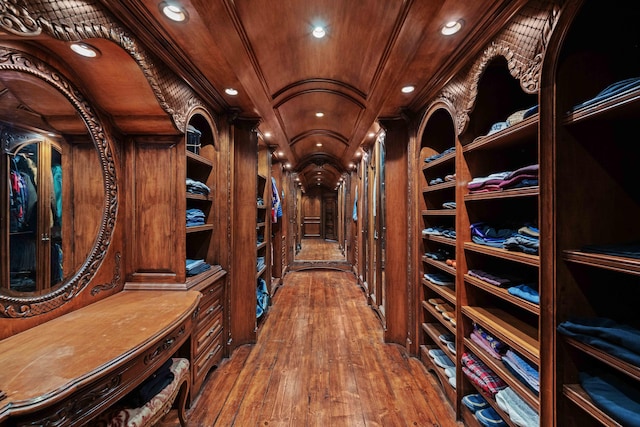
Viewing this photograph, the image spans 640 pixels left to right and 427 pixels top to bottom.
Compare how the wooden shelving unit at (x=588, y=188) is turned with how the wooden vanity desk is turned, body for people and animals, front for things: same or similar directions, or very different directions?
very different directions

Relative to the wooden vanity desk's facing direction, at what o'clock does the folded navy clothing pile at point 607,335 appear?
The folded navy clothing pile is roughly at 12 o'clock from the wooden vanity desk.

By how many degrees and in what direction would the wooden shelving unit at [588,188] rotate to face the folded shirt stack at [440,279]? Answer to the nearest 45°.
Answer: approximately 90° to its right

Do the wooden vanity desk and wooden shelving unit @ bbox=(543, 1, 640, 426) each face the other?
yes

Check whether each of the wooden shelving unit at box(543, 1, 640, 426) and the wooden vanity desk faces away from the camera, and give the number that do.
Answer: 0

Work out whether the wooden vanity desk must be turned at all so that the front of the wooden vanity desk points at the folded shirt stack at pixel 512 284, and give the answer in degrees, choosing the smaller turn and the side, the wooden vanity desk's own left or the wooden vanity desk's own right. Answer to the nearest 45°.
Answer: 0° — it already faces it

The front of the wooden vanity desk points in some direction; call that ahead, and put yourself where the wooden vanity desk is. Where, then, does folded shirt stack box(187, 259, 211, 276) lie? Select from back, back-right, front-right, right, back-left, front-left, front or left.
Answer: left

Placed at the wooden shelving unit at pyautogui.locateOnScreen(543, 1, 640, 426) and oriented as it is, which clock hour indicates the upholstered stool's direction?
The upholstered stool is roughly at 12 o'clock from the wooden shelving unit.

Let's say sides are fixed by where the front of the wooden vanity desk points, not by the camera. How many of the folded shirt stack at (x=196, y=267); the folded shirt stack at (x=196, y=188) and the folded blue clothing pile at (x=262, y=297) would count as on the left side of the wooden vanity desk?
3

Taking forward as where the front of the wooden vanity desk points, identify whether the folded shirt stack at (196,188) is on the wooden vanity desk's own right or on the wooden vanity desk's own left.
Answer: on the wooden vanity desk's own left

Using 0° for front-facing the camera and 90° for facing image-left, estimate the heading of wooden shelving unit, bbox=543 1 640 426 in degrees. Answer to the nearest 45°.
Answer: approximately 45°
